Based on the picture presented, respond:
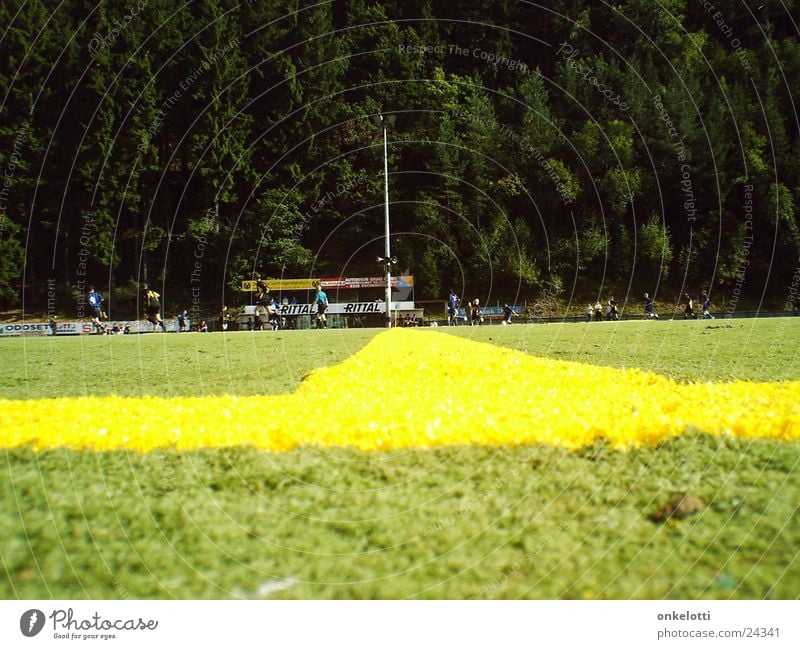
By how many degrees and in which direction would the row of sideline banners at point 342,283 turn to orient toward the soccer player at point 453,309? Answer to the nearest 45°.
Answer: approximately 45° to its left

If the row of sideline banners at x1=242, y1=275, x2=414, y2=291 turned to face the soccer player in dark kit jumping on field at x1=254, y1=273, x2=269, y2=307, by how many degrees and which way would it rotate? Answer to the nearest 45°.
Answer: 0° — it already faces them

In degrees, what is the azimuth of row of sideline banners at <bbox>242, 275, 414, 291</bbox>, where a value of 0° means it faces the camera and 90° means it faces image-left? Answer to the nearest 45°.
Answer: approximately 0°
